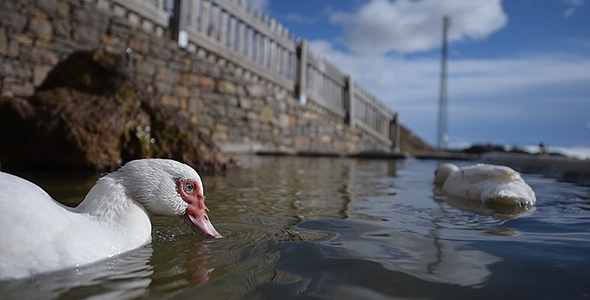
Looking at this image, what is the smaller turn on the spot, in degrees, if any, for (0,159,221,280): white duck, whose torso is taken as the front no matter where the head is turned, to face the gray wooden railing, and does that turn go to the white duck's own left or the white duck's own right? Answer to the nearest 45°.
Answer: approximately 45° to the white duck's own left

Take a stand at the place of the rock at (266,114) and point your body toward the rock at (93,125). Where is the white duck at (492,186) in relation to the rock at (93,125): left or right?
left

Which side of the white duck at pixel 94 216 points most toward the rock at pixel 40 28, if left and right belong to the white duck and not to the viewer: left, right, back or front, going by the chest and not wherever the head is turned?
left

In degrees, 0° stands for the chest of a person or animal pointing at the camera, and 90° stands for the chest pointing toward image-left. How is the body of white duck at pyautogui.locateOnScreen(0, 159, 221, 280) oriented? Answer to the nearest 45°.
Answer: approximately 270°

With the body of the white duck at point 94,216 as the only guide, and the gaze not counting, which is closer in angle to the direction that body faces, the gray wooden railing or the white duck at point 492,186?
the white duck

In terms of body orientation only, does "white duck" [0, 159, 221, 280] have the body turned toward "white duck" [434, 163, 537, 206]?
yes

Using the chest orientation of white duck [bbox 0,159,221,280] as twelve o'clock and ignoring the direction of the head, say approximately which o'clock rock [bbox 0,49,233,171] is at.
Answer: The rock is roughly at 9 o'clock from the white duck.

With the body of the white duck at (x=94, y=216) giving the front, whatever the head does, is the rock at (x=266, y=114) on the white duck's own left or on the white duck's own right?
on the white duck's own left
